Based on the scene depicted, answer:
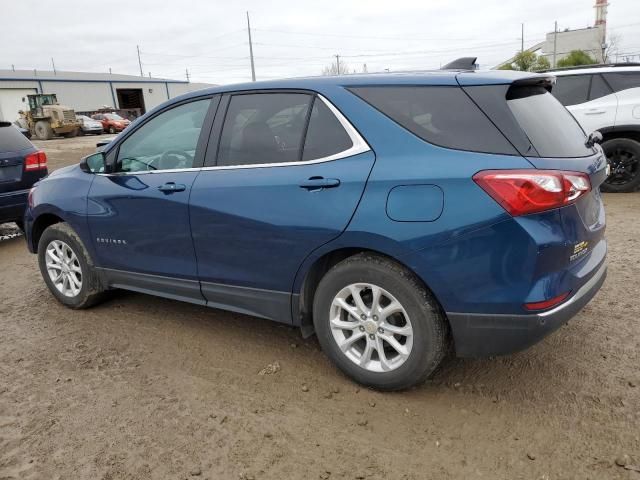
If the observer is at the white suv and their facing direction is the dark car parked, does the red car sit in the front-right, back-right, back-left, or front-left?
front-right

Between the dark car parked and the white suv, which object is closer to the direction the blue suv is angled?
the dark car parked

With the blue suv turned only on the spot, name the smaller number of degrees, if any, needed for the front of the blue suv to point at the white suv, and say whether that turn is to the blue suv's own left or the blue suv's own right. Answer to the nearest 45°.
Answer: approximately 90° to the blue suv's own right

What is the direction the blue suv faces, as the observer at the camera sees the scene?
facing away from the viewer and to the left of the viewer

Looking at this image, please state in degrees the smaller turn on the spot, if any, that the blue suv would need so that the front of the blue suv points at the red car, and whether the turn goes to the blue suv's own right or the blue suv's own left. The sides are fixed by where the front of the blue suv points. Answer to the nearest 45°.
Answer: approximately 45° to the blue suv's own right

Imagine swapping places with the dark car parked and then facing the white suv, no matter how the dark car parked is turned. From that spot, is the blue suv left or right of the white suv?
right

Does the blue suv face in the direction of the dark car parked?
yes
